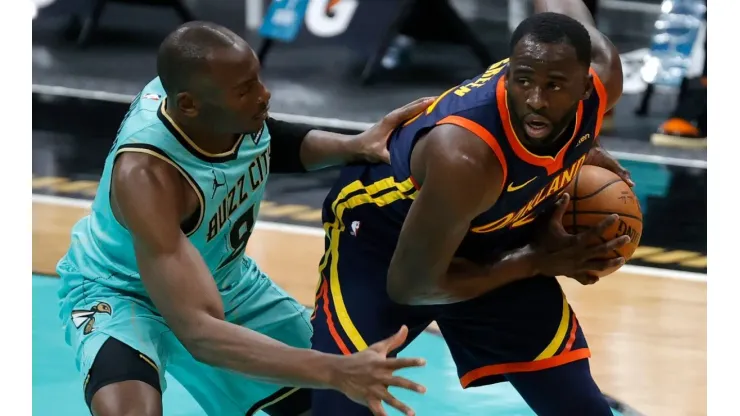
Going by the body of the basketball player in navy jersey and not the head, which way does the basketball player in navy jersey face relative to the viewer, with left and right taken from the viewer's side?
facing the viewer and to the right of the viewer

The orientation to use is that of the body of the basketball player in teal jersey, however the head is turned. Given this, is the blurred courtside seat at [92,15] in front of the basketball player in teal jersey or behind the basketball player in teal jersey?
behind

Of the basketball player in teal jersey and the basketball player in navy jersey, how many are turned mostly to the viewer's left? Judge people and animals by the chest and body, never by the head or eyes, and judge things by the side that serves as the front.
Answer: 0

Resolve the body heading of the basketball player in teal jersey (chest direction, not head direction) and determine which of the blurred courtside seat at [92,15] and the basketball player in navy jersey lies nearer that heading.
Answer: the basketball player in navy jersey

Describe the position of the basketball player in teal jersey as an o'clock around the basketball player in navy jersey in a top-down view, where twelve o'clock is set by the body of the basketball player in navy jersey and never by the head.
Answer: The basketball player in teal jersey is roughly at 4 o'clock from the basketball player in navy jersey.

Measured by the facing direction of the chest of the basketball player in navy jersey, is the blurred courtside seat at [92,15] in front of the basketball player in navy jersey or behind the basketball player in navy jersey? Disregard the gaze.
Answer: behind

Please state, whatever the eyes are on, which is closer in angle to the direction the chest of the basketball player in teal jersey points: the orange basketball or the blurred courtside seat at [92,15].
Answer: the orange basketball

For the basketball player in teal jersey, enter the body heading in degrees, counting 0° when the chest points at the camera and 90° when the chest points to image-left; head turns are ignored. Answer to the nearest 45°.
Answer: approximately 315°
